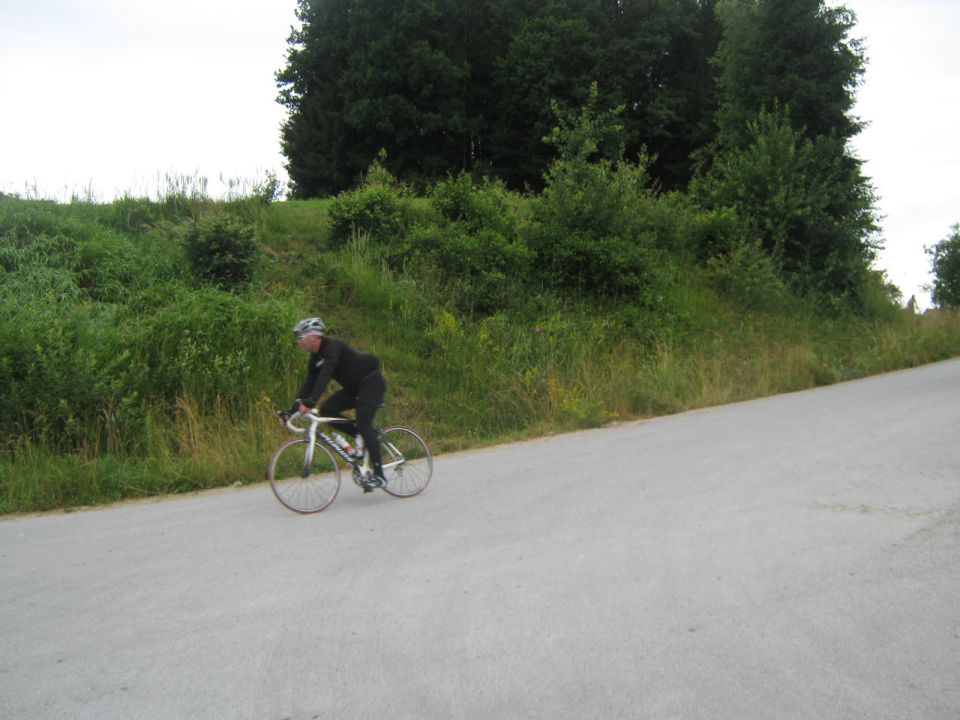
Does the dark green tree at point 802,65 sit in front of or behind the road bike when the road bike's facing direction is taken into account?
behind

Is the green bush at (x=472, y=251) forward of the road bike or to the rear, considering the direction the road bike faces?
to the rear

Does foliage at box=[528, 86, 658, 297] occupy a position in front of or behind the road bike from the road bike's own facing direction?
behind

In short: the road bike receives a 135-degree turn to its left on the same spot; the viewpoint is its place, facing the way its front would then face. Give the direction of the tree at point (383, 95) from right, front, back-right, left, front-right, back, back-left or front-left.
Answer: left

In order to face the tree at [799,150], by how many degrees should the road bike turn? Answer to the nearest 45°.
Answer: approximately 180°

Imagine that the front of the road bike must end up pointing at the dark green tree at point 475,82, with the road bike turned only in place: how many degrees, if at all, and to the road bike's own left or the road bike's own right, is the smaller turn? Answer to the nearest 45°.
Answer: approximately 135° to the road bike's own right

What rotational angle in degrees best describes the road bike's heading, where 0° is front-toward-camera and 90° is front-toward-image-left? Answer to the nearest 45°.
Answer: approximately 45°

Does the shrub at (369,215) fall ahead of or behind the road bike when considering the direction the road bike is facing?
behind

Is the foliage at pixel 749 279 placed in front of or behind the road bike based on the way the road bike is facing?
behind
